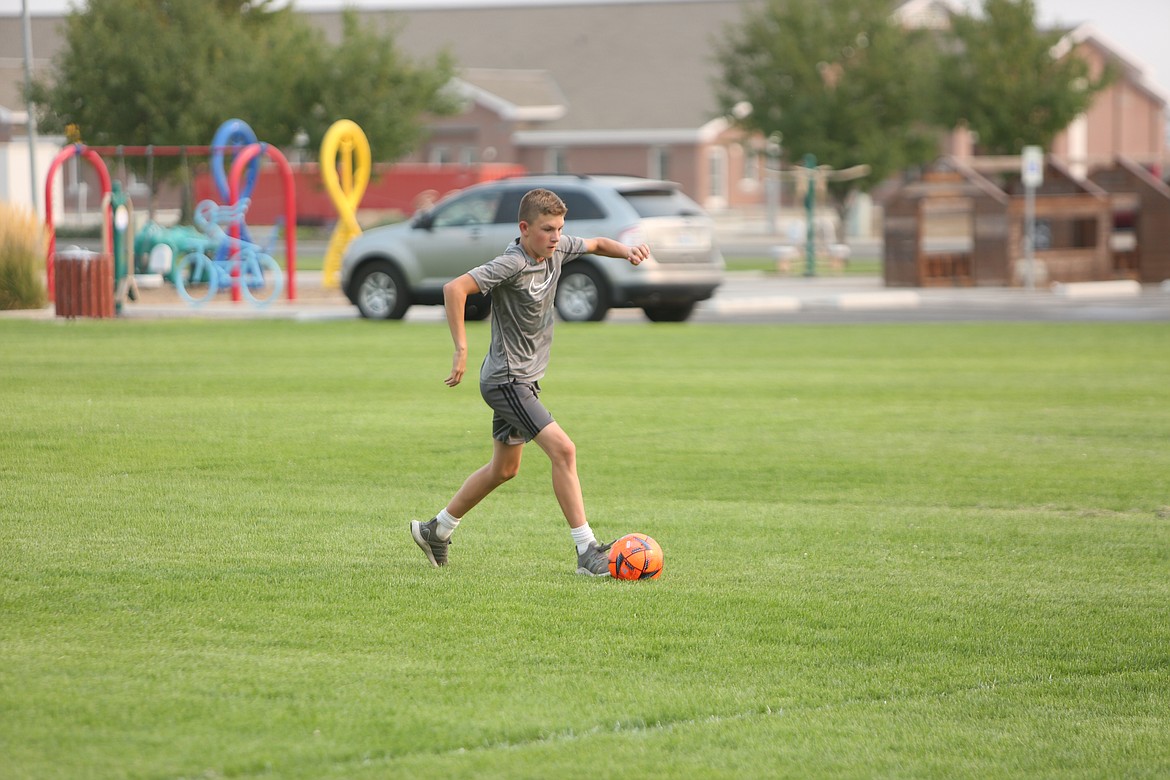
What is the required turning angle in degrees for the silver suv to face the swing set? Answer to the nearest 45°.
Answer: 0° — it already faces it

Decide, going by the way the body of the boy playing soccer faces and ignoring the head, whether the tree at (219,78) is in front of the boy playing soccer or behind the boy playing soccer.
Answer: behind

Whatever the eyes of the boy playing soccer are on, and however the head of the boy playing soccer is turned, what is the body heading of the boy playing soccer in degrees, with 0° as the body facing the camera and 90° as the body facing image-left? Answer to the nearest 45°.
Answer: approximately 315°

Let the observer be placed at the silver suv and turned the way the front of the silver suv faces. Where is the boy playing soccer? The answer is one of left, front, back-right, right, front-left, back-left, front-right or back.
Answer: back-left

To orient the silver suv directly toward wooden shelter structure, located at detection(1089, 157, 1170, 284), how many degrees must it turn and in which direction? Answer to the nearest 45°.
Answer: approximately 90° to its right

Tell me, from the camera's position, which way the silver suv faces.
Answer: facing away from the viewer and to the left of the viewer

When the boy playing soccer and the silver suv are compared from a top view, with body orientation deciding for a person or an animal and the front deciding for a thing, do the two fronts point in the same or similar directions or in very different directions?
very different directions

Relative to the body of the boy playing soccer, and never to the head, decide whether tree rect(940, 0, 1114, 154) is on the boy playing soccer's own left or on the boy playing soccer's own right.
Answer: on the boy playing soccer's own left

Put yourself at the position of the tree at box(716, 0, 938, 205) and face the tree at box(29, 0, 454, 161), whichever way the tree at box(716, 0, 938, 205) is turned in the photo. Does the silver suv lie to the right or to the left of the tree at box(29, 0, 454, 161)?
left

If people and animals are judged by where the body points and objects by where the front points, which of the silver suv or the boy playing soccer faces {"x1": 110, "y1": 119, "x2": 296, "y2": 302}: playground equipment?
the silver suv

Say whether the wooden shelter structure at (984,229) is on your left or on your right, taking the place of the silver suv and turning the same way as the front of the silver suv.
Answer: on your right

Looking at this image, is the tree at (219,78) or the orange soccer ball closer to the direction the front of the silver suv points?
the tree
